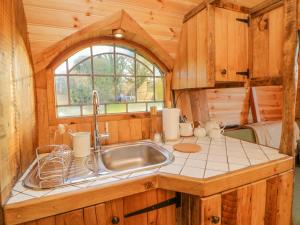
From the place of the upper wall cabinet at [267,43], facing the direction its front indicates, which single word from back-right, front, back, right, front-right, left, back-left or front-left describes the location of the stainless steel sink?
front

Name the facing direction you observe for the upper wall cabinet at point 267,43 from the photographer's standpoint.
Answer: facing the viewer and to the left of the viewer

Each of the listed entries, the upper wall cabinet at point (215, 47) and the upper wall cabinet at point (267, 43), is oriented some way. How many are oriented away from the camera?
0

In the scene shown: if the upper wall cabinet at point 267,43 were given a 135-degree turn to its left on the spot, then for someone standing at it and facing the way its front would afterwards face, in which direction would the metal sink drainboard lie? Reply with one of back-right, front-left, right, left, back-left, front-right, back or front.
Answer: back-right

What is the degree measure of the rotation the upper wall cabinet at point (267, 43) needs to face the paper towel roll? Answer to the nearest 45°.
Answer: approximately 45° to its right

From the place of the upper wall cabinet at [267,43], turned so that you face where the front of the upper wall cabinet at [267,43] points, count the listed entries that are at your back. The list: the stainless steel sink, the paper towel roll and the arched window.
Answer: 0

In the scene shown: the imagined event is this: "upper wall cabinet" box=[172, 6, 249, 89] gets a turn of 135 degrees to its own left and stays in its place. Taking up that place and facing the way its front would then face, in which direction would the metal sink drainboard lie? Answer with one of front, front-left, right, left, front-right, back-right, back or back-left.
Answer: back-left

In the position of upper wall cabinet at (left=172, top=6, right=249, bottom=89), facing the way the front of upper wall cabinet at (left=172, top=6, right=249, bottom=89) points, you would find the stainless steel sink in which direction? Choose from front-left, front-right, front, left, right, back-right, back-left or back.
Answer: right
